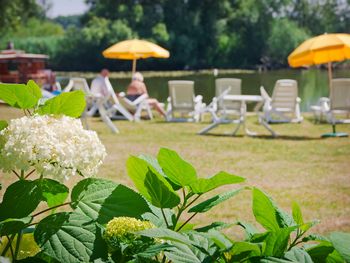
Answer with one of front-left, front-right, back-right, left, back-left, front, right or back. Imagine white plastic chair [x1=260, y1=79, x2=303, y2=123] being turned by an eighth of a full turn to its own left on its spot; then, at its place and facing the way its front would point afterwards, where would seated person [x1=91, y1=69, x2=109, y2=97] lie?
front

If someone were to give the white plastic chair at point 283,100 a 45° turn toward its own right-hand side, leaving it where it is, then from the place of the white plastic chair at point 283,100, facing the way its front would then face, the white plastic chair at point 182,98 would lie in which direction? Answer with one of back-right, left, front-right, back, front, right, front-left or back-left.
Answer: left

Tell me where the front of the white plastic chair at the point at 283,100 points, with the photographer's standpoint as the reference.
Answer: facing away from the viewer and to the left of the viewer

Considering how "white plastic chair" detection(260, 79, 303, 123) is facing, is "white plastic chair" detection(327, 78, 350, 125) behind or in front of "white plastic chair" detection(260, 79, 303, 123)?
behind

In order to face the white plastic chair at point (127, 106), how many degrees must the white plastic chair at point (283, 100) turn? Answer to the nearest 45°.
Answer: approximately 45° to its left
